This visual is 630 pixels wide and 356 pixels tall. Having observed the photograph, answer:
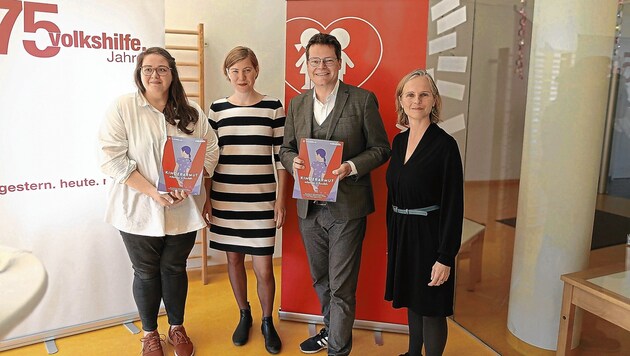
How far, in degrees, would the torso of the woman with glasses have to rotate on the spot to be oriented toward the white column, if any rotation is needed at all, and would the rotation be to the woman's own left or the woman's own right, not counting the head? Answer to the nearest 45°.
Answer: approximately 90° to the woman's own left

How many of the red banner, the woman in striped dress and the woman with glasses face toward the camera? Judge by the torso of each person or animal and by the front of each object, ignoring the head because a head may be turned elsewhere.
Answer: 3

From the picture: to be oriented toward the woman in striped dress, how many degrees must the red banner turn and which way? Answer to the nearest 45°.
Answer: approximately 45° to its right

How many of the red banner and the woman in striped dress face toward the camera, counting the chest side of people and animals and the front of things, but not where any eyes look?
2

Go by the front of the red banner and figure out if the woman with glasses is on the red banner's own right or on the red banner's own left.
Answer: on the red banner's own right

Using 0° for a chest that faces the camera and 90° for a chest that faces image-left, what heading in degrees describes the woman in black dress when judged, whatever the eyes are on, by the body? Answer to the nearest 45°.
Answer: approximately 45°

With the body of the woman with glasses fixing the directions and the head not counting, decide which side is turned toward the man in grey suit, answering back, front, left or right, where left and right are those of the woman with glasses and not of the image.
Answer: left

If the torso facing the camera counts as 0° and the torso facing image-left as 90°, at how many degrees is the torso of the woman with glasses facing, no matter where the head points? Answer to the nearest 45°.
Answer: approximately 0°
